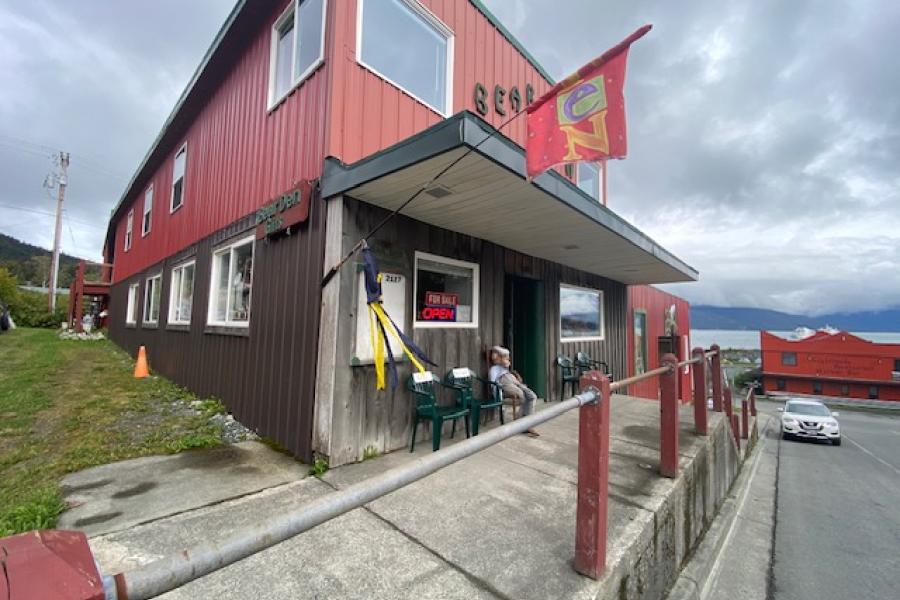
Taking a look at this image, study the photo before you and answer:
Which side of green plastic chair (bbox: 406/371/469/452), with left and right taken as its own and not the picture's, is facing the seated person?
left

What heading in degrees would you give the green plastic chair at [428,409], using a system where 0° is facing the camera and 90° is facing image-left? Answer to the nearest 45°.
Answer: approximately 315°

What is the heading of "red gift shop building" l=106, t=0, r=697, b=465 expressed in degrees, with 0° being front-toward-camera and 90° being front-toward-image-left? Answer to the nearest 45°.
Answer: approximately 315°

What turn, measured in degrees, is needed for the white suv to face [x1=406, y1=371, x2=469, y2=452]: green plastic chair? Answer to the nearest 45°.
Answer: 0° — it already faces it

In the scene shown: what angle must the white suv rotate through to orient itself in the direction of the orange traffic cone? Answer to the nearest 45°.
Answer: approximately 45° to its right

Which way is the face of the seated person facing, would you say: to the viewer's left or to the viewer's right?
to the viewer's right

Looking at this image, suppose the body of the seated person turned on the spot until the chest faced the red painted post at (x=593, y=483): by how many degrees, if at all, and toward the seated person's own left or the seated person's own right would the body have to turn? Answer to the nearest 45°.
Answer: approximately 45° to the seated person's own right

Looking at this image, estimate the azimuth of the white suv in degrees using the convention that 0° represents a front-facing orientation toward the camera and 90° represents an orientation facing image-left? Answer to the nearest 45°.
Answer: approximately 0°

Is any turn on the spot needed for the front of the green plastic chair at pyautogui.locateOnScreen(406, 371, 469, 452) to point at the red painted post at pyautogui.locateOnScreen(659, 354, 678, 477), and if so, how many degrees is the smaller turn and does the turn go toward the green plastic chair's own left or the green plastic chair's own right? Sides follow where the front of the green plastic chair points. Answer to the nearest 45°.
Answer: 0° — it already faces it

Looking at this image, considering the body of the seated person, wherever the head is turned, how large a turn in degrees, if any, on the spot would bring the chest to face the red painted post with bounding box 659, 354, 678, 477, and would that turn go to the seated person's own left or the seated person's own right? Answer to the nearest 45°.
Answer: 0° — they already face it

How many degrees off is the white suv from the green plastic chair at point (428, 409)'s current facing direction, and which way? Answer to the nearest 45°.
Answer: approximately 90° to its left
